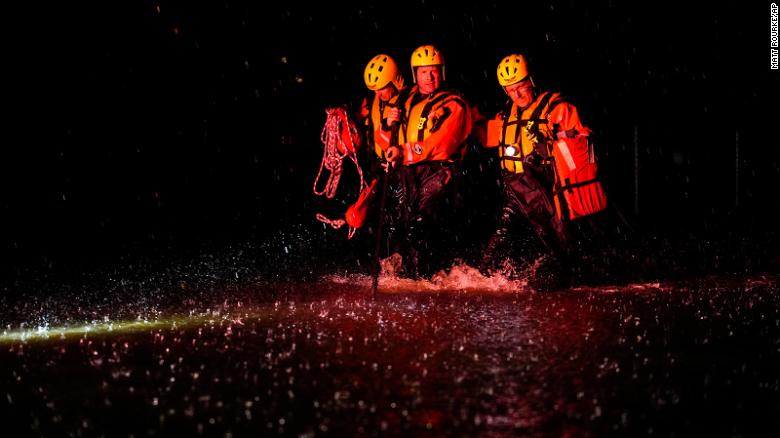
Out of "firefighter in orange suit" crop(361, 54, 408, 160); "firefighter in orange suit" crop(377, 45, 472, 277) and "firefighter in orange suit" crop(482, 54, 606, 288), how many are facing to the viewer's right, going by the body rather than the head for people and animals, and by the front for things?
0

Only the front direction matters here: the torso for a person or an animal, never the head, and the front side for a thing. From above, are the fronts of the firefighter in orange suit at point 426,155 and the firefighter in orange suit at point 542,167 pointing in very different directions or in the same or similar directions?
same or similar directions

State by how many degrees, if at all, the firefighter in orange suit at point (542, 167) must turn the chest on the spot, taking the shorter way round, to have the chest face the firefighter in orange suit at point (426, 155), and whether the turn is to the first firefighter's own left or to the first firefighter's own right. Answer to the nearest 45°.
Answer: approximately 45° to the first firefighter's own right

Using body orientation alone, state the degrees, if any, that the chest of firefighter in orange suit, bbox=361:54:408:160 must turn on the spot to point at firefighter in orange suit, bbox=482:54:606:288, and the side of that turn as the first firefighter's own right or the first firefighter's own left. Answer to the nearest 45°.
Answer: approximately 135° to the first firefighter's own left

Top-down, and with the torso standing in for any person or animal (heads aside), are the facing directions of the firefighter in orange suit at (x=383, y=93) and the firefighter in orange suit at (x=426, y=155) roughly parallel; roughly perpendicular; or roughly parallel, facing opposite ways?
roughly parallel

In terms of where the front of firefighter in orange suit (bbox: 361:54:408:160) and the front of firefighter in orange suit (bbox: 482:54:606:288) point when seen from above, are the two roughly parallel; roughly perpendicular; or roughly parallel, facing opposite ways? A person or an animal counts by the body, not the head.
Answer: roughly parallel

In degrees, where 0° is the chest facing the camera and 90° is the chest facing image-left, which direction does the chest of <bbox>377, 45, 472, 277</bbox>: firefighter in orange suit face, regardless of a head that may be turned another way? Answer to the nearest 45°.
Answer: approximately 45°

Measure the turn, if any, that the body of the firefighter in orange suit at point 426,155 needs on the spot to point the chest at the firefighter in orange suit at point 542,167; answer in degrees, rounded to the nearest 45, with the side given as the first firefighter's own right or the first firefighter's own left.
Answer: approximately 135° to the first firefighter's own left

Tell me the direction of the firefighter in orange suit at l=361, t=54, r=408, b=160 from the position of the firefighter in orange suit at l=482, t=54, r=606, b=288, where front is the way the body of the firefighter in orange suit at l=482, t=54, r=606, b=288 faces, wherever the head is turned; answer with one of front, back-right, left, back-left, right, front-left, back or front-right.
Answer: front-right
